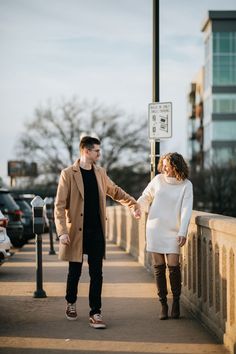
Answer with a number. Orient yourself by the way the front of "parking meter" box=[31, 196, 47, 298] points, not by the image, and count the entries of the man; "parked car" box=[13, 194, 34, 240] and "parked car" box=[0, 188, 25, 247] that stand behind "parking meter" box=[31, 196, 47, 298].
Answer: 2

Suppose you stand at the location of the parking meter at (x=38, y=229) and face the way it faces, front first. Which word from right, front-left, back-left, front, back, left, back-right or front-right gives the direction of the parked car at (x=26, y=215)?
back

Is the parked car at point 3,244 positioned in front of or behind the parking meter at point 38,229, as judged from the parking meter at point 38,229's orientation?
behind

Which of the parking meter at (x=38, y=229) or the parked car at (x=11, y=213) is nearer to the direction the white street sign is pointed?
the parking meter

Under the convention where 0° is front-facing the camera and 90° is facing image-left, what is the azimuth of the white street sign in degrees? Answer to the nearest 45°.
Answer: approximately 0°

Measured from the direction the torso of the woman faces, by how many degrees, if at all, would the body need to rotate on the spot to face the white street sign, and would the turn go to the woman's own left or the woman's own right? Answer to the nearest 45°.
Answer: approximately 180°

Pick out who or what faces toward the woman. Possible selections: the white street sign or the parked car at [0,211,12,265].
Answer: the white street sign

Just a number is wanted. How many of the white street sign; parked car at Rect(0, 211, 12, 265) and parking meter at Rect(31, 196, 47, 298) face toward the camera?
2

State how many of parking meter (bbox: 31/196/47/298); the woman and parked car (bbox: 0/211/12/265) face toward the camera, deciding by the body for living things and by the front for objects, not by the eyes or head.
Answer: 2

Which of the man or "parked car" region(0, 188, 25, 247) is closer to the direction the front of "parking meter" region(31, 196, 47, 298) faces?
the man
